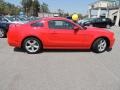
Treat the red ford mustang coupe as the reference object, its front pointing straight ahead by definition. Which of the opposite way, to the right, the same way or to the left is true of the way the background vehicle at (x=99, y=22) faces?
the opposite way

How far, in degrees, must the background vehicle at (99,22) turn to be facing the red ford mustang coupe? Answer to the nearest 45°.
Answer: approximately 90° to its left

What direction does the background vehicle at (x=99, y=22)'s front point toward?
to the viewer's left

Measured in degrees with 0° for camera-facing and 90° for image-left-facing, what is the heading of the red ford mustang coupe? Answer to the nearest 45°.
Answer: approximately 270°

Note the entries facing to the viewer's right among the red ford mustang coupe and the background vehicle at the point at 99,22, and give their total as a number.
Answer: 1

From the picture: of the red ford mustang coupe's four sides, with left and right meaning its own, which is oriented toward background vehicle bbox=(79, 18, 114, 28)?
left
